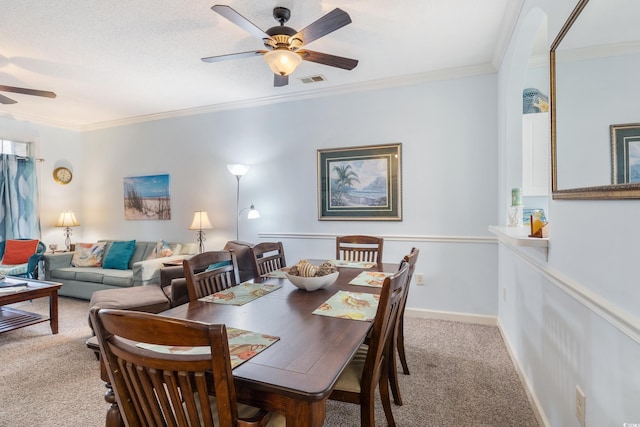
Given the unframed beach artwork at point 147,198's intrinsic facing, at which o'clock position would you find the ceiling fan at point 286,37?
The ceiling fan is roughly at 10 o'clock from the unframed beach artwork.

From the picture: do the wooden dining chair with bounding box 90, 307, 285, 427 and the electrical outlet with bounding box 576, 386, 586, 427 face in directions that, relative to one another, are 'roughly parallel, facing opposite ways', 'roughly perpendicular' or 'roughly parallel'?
roughly perpendicular

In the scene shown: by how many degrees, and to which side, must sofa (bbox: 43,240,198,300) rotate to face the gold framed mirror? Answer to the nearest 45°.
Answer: approximately 45° to its left

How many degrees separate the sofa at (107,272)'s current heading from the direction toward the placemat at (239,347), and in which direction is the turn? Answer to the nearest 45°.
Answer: approximately 45° to its left

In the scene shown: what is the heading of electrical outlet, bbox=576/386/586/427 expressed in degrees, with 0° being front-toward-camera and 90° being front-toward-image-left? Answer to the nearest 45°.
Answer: approximately 90°

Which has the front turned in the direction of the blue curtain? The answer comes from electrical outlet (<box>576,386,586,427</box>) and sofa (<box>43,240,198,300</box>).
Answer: the electrical outlet

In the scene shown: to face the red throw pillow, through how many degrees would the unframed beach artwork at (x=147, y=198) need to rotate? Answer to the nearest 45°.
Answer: approximately 45° to its right

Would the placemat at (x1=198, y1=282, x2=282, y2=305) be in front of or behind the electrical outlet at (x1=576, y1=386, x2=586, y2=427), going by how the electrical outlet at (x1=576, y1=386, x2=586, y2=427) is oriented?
in front

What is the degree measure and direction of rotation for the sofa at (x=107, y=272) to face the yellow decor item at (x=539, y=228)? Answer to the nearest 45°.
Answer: approximately 90° to its left

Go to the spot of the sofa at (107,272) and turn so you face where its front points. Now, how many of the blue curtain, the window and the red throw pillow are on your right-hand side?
3

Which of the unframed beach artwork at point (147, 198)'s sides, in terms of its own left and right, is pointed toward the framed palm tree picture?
left

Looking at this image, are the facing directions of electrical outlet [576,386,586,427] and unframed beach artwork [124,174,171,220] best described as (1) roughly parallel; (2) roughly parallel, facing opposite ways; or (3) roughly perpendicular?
roughly perpendicular

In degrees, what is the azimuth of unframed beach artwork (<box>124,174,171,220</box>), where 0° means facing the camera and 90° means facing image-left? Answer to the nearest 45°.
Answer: approximately 45°

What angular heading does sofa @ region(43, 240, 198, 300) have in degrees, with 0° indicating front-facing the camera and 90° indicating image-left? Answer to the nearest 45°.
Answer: approximately 45°

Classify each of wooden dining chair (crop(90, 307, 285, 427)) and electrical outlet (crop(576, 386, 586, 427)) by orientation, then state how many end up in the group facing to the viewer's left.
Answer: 1

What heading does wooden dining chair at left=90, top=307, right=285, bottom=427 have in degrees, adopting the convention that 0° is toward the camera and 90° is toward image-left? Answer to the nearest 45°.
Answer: approximately 225°

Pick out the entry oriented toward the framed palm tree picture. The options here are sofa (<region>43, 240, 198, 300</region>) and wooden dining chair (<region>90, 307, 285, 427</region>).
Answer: the wooden dining chair

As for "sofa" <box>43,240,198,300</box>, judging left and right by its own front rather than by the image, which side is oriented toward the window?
right
